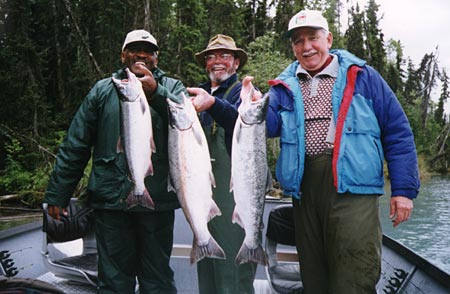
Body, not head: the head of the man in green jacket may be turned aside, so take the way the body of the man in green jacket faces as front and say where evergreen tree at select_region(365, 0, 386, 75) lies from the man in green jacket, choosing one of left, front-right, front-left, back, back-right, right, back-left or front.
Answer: back-left

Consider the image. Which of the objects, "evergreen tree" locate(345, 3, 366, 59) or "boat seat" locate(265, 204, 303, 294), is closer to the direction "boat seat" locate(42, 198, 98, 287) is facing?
the boat seat

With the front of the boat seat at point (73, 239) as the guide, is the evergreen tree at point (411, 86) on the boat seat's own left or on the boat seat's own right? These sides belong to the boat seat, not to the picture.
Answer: on the boat seat's own left

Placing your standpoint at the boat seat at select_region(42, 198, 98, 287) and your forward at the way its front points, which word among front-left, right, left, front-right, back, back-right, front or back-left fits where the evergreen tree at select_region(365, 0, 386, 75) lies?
left

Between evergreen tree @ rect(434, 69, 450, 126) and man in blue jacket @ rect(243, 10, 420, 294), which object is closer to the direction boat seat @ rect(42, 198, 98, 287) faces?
the man in blue jacket

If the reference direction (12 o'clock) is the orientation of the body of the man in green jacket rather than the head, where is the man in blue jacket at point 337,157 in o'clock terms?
The man in blue jacket is roughly at 10 o'clock from the man in green jacket.

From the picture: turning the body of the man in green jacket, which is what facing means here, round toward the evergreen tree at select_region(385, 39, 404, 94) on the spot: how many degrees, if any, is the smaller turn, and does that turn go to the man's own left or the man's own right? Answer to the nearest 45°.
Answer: approximately 135° to the man's own left

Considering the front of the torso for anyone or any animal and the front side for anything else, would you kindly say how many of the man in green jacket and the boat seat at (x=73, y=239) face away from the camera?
0

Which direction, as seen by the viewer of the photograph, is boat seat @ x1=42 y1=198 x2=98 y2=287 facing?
facing the viewer and to the right of the viewer

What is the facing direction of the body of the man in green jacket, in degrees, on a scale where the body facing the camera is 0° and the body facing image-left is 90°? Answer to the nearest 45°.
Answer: approximately 0°

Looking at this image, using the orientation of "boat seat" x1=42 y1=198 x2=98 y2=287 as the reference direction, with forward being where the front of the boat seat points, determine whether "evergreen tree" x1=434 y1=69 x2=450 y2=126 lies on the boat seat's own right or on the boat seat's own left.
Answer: on the boat seat's own left
